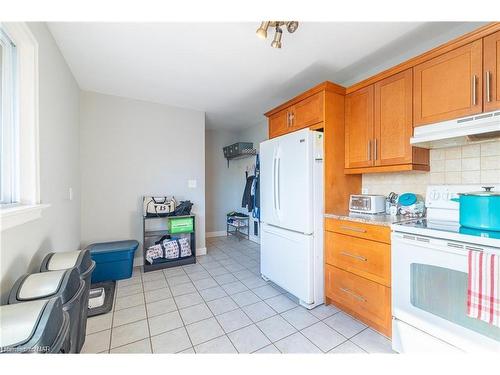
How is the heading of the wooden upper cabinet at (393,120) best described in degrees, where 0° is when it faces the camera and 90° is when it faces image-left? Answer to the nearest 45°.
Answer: approximately 45°

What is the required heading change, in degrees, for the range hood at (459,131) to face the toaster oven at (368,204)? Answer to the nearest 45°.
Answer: approximately 45° to its right

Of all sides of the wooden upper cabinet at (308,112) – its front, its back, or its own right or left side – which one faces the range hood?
left

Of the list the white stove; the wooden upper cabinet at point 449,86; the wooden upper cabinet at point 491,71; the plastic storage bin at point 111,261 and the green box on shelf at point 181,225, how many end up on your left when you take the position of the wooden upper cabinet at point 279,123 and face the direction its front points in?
3

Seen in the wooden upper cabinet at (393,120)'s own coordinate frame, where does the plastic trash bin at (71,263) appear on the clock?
The plastic trash bin is roughly at 12 o'clock from the wooden upper cabinet.

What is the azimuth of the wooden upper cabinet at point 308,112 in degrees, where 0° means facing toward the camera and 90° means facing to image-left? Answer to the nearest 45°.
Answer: approximately 45°
